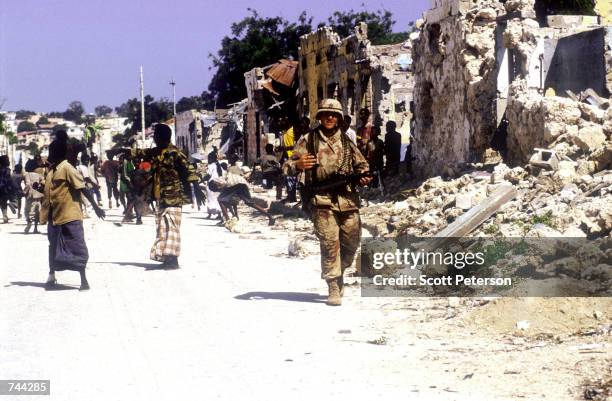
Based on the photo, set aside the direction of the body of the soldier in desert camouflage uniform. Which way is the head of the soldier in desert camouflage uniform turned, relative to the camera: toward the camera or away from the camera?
toward the camera

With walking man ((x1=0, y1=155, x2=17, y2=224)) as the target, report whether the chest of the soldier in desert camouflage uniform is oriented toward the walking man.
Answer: no

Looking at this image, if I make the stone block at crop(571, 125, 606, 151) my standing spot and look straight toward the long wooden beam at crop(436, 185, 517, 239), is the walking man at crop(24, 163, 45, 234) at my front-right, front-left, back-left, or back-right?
front-right

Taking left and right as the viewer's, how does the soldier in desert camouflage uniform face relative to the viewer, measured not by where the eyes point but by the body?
facing the viewer

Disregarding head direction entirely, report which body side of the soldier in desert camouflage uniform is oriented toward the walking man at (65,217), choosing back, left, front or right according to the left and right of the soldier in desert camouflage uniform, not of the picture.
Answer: right

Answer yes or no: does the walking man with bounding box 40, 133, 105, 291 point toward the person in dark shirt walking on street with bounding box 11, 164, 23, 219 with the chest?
no

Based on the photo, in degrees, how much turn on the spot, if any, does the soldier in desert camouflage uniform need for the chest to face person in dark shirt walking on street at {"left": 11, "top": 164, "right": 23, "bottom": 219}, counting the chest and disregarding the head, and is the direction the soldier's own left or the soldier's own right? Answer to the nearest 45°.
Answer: approximately 135° to the soldier's own right
